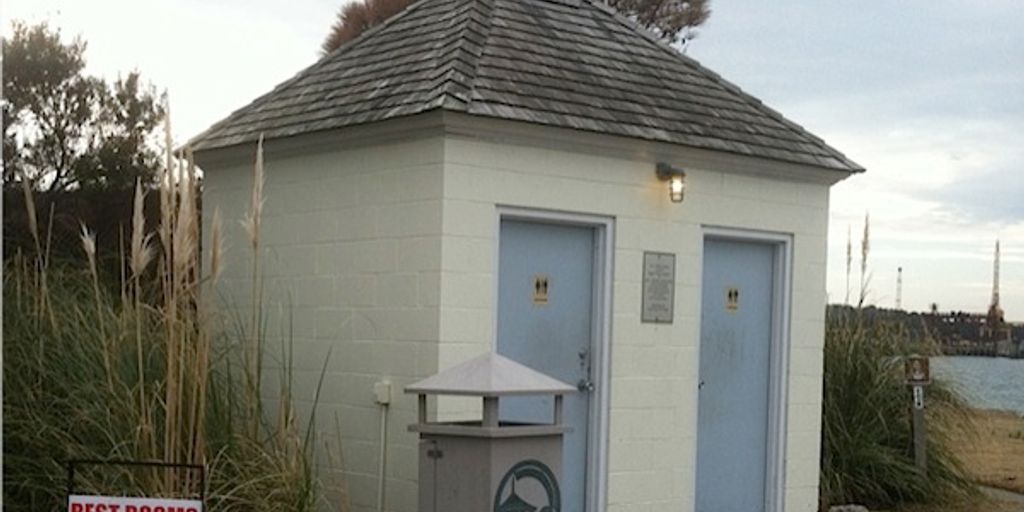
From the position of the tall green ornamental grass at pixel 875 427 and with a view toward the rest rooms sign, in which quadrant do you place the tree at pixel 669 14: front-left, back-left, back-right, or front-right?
back-right

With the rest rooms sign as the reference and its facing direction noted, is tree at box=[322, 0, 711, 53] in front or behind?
behind

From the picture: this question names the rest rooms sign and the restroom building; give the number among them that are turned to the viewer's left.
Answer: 0

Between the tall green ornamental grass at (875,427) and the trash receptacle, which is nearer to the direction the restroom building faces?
the trash receptacle

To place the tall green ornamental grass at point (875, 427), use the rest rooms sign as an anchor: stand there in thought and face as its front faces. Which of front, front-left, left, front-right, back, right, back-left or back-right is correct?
back-left

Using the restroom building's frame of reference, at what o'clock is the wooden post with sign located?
The wooden post with sign is roughly at 9 o'clock from the restroom building.

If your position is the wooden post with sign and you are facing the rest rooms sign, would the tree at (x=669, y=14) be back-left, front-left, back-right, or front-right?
back-right

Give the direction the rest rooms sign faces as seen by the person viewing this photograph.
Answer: facing the viewer

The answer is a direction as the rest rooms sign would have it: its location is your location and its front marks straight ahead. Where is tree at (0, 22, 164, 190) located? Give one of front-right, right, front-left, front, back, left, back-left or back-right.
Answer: back

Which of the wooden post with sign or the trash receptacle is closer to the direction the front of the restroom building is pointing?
the trash receptacle

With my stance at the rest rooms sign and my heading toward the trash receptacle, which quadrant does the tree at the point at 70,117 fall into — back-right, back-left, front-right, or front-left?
front-left

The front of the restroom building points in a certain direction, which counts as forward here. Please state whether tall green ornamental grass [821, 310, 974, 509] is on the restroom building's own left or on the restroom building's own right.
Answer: on the restroom building's own left

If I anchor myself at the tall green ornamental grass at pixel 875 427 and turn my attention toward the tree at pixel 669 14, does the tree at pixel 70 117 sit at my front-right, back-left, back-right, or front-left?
front-left

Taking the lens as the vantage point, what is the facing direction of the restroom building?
facing the viewer and to the right of the viewer

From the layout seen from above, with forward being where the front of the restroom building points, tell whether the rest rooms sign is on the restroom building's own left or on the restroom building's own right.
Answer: on the restroom building's own right
